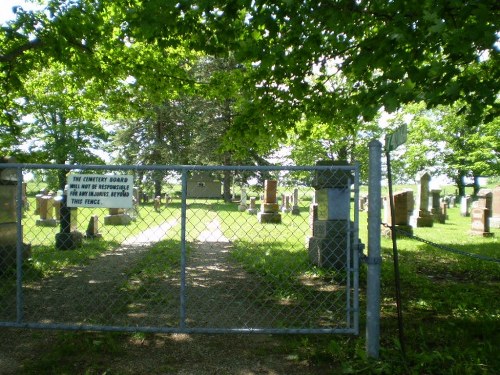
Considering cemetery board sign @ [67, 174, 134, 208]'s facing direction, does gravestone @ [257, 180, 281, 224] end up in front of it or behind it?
behind

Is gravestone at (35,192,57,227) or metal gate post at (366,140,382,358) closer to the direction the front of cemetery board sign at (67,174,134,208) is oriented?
the metal gate post

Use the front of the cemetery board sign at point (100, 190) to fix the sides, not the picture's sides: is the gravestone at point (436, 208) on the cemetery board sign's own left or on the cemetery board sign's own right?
on the cemetery board sign's own left

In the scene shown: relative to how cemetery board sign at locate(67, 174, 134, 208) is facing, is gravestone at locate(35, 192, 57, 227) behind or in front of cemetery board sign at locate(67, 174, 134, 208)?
behind

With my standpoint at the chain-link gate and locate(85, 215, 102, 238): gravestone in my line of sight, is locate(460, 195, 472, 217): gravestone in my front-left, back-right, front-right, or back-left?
front-right

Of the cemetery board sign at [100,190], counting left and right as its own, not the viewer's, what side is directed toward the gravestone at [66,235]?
back

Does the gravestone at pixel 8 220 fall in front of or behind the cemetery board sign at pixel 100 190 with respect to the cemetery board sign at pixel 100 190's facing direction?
behind

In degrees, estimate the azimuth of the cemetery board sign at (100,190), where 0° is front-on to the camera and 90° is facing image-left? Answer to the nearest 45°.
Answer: approximately 0°

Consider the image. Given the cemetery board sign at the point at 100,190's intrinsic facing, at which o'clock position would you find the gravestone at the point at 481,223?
The gravestone is roughly at 8 o'clock from the cemetery board sign.

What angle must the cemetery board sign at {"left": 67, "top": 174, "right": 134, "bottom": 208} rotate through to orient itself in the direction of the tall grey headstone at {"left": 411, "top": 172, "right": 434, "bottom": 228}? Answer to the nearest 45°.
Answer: approximately 135° to its left

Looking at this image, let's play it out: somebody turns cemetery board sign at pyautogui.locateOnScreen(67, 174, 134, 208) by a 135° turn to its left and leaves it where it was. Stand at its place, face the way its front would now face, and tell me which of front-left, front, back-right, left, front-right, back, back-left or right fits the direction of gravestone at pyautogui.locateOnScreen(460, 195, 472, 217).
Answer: front

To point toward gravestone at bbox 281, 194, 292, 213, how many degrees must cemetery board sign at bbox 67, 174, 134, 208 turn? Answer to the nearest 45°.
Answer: approximately 135° to its left

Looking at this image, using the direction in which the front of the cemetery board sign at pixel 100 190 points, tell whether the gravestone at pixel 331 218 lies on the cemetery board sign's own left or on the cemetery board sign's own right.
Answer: on the cemetery board sign's own left
